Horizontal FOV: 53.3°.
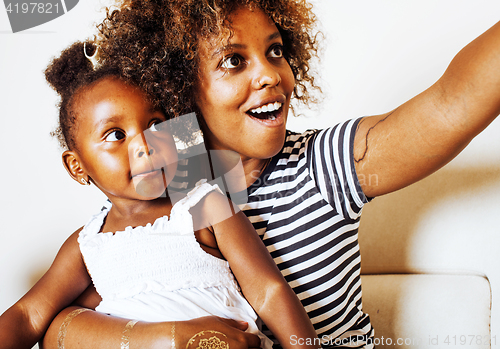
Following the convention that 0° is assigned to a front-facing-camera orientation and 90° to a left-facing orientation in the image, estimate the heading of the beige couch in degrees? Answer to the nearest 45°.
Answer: approximately 0°

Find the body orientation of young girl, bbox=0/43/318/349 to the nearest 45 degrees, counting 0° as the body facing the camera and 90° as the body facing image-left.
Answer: approximately 0°

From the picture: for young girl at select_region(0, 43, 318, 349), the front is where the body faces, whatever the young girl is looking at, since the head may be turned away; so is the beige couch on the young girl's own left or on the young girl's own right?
on the young girl's own left

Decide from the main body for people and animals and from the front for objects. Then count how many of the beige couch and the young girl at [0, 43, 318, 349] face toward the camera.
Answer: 2

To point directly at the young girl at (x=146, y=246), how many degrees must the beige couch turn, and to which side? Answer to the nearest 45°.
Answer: approximately 45° to its right
